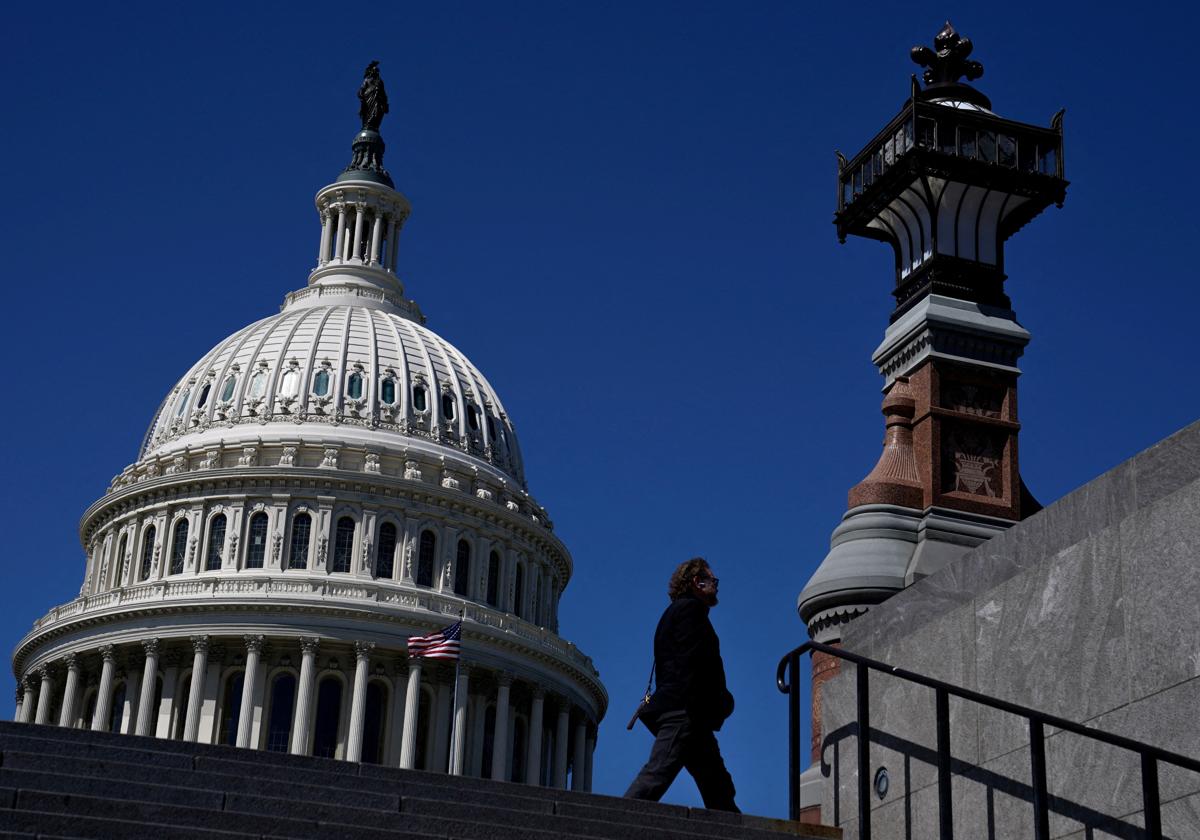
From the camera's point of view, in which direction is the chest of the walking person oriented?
to the viewer's right

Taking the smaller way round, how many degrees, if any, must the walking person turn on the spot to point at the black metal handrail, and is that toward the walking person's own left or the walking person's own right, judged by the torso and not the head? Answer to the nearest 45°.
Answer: approximately 45° to the walking person's own right

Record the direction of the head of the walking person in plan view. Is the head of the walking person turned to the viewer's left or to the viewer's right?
to the viewer's right
